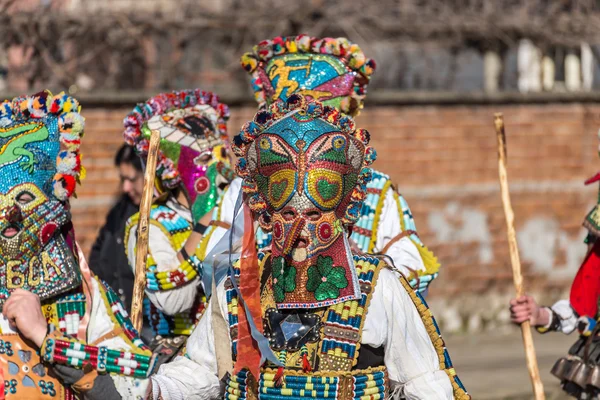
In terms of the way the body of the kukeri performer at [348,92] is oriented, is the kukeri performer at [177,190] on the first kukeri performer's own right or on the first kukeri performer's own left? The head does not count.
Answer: on the first kukeri performer's own right

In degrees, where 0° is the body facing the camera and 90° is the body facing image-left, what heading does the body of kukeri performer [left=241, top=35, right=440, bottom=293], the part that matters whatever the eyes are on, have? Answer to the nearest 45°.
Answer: approximately 0°

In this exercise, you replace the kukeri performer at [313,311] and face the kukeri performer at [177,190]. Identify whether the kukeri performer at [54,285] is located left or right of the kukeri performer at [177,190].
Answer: left

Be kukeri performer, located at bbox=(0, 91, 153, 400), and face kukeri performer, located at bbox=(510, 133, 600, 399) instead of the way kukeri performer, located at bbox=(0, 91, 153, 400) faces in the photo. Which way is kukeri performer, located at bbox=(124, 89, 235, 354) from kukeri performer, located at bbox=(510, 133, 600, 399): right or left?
left

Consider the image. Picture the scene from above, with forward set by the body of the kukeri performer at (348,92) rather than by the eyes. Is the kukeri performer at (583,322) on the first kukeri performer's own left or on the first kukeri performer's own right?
on the first kukeri performer's own left

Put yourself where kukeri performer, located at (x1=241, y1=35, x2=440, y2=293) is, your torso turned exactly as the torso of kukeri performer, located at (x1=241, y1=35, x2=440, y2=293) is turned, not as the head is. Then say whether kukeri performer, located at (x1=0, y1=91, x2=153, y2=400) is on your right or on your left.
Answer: on your right

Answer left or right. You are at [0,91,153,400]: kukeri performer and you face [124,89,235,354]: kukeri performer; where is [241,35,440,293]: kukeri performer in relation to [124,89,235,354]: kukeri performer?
right

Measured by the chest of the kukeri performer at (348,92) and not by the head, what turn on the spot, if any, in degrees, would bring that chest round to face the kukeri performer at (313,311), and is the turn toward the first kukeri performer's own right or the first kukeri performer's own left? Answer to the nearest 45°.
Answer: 0° — they already face them

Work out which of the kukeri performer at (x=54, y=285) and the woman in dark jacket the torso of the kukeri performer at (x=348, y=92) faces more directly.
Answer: the kukeri performer
